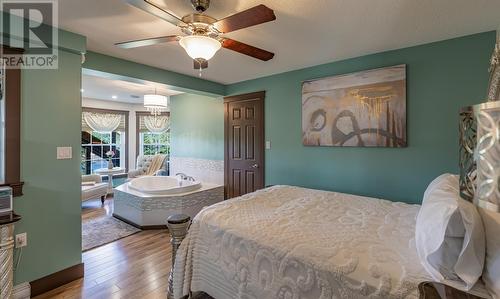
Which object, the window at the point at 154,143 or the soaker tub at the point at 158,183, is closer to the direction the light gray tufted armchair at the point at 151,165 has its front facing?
the soaker tub

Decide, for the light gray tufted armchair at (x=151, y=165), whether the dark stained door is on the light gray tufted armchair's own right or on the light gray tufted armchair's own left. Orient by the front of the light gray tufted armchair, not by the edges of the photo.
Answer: on the light gray tufted armchair's own left

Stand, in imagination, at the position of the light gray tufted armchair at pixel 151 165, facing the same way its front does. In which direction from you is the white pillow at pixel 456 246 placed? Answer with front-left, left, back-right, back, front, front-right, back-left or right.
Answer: front-left

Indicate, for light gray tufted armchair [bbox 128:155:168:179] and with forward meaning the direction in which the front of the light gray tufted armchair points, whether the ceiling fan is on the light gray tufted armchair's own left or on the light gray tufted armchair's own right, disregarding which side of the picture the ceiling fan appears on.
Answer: on the light gray tufted armchair's own left

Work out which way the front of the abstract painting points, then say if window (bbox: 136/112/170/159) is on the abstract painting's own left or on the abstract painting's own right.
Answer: on the abstract painting's own right

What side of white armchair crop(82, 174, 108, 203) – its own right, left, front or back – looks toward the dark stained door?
front

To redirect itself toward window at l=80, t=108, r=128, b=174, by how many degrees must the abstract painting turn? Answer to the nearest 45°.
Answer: approximately 45° to its right

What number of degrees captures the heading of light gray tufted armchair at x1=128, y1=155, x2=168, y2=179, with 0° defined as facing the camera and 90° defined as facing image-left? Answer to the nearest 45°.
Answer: approximately 45°

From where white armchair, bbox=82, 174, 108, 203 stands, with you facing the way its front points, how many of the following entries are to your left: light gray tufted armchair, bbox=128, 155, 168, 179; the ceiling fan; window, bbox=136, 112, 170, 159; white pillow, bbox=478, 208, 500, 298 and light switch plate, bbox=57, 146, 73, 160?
2

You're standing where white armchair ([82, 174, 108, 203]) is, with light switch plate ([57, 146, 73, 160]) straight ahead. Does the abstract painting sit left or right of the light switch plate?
left

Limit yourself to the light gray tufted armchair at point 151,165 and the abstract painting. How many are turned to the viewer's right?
0

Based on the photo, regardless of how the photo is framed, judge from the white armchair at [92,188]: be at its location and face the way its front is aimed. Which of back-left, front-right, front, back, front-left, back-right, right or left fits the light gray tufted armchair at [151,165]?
left

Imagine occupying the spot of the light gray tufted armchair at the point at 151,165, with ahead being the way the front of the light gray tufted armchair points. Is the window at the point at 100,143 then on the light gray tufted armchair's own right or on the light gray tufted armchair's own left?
on the light gray tufted armchair's own right
